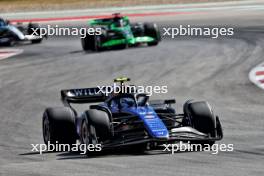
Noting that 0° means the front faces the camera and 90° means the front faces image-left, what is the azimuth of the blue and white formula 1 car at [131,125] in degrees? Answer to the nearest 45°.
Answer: approximately 0°

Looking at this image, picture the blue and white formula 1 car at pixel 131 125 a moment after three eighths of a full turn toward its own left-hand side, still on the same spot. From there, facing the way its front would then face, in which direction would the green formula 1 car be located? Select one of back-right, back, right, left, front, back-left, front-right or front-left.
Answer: front-left

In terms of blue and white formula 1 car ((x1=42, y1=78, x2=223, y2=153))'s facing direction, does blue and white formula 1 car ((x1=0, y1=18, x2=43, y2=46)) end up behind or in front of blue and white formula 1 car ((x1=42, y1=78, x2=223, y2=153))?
behind
